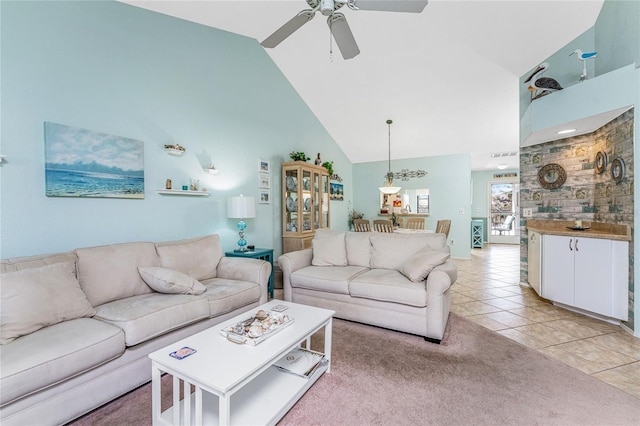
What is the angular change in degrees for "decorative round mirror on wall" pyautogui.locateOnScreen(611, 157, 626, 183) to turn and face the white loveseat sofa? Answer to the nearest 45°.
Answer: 0° — it already faces it

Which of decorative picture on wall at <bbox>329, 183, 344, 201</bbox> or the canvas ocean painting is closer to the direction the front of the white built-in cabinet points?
the canvas ocean painting

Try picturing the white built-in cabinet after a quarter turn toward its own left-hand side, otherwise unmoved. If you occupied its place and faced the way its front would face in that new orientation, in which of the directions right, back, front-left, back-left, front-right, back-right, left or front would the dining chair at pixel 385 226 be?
back-right

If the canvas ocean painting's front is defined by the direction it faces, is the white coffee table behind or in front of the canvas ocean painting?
in front

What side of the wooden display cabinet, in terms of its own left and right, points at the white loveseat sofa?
front

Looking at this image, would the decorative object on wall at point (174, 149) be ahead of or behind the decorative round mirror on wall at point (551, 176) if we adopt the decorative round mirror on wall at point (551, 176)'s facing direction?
ahead

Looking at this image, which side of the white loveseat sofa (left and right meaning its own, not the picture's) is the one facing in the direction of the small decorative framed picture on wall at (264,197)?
right

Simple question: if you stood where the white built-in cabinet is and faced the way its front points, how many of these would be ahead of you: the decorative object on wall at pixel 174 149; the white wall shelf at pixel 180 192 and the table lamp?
3

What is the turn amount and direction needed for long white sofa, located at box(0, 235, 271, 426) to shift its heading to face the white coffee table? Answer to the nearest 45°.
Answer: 0° — it already faces it
